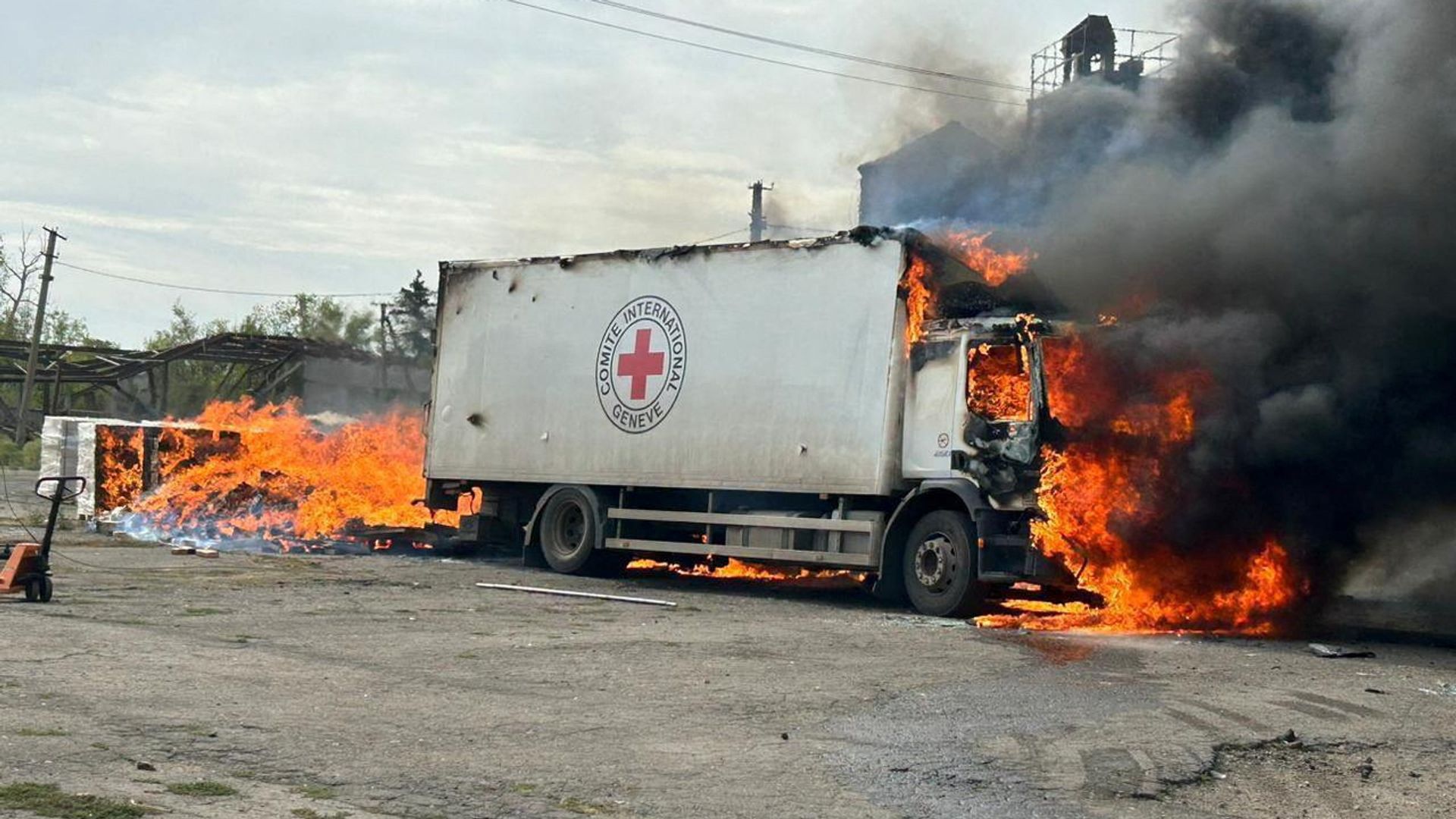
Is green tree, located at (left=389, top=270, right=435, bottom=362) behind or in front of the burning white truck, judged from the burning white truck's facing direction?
behind

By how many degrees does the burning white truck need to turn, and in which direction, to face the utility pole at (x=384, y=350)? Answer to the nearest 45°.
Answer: approximately 180°

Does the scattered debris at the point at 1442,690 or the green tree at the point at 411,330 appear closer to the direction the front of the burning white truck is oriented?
the scattered debris

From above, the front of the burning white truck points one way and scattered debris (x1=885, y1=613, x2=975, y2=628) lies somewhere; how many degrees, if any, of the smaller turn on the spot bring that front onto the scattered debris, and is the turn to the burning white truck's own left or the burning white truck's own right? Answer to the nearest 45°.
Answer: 0° — it already faces it

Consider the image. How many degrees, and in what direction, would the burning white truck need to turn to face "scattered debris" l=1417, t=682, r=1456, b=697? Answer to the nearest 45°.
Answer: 0° — it already faces it

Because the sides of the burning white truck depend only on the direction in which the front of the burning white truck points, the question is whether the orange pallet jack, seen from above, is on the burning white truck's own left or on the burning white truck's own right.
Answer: on the burning white truck's own right

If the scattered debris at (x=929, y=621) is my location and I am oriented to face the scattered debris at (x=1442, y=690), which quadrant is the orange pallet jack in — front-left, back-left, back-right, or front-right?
back-right

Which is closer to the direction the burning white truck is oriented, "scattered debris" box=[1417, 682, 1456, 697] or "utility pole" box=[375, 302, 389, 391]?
the scattered debris

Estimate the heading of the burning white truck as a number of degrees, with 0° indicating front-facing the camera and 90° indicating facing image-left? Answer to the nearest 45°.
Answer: approximately 315°
